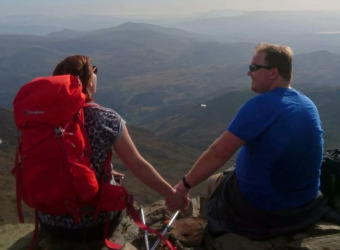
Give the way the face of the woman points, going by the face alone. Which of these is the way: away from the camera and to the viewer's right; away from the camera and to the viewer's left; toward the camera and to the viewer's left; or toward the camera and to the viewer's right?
away from the camera and to the viewer's right

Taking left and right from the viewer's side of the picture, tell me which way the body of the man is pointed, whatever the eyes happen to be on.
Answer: facing away from the viewer and to the left of the viewer

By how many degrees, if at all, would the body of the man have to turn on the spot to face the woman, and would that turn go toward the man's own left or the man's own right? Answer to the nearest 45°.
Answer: approximately 45° to the man's own left

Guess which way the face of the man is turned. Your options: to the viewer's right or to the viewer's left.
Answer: to the viewer's left
